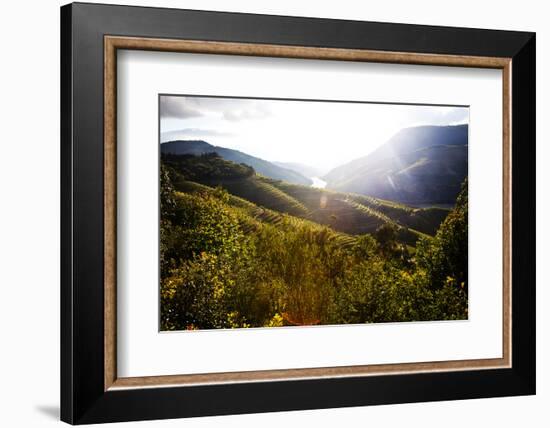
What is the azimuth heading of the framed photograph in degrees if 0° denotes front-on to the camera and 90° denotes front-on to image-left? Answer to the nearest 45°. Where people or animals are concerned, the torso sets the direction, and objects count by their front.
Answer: approximately 315°
